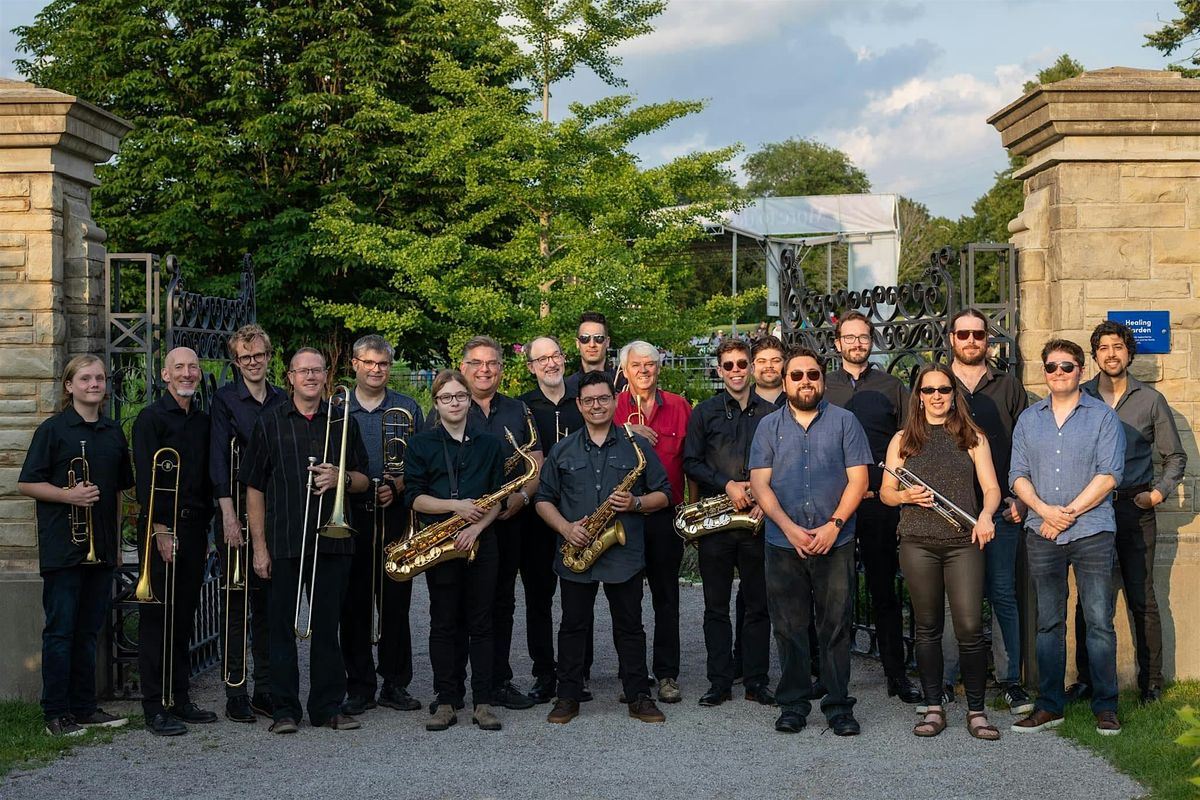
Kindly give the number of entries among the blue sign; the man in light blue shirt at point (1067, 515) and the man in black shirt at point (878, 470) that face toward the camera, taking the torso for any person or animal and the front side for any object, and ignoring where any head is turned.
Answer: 3

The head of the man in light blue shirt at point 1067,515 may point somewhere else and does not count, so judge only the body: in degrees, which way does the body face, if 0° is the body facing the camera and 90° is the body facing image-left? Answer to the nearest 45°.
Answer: approximately 0°

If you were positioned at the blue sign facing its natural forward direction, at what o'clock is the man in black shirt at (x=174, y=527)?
The man in black shirt is roughly at 2 o'clock from the blue sign.

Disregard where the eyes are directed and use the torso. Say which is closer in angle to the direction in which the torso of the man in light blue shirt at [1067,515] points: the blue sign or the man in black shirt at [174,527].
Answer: the man in black shirt

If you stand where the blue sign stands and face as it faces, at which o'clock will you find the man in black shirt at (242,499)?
The man in black shirt is roughly at 2 o'clock from the blue sign.

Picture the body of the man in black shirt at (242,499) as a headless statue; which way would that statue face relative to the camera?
toward the camera

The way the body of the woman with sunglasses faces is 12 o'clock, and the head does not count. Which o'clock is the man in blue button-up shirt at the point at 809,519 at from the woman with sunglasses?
The man in blue button-up shirt is roughly at 3 o'clock from the woman with sunglasses.

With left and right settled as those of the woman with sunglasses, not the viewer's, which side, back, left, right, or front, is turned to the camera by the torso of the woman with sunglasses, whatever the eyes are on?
front

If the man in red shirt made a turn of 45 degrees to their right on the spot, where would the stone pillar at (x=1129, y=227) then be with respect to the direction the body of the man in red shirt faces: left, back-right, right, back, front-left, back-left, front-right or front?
back-left

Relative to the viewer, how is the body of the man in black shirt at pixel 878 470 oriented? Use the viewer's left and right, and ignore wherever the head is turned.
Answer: facing the viewer

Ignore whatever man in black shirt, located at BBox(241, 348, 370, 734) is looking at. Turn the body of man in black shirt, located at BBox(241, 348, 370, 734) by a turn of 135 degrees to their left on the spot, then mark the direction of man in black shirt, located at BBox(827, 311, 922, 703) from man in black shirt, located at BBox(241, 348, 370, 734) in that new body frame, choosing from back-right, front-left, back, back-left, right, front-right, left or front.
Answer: front-right

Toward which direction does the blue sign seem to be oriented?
toward the camera
